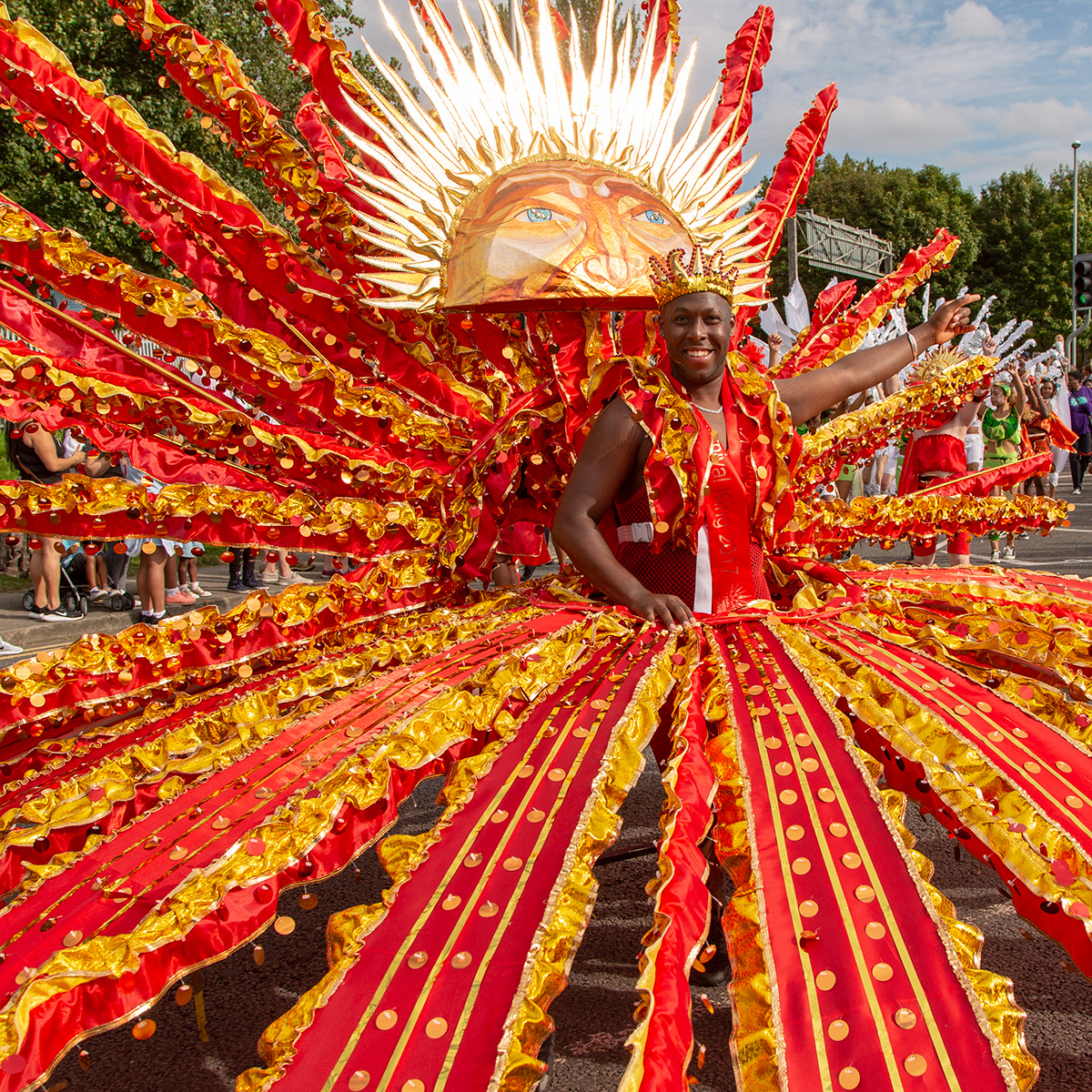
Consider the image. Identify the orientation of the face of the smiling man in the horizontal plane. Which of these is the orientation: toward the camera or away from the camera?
toward the camera

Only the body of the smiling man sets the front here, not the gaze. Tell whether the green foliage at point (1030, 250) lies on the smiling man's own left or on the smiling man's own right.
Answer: on the smiling man's own left

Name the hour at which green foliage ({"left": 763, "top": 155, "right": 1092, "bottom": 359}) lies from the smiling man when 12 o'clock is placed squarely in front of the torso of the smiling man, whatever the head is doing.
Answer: The green foliage is roughly at 8 o'clock from the smiling man.

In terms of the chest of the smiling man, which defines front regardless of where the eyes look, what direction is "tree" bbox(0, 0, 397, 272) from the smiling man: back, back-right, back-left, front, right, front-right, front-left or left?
back

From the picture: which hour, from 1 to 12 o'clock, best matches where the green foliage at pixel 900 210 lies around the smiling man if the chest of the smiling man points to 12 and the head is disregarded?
The green foliage is roughly at 8 o'clock from the smiling man.
